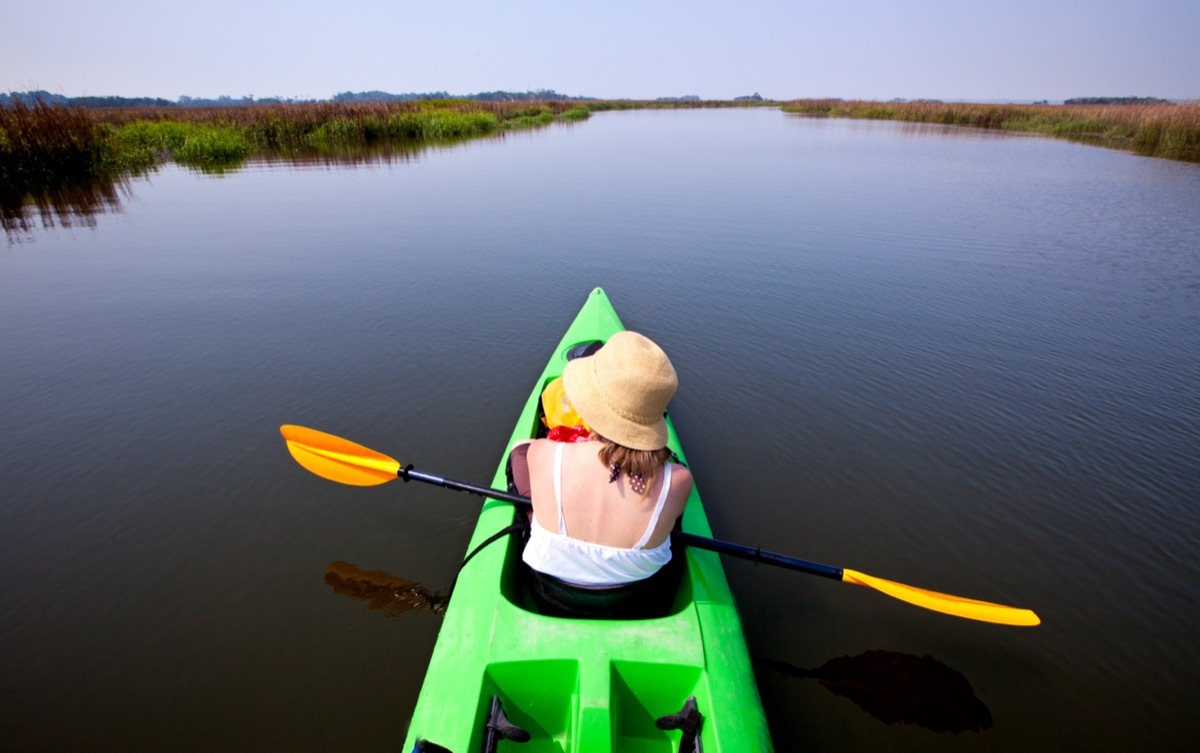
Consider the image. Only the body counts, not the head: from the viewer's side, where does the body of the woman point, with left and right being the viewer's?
facing away from the viewer

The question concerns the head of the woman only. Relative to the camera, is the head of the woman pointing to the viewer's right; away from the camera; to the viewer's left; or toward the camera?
away from the camera

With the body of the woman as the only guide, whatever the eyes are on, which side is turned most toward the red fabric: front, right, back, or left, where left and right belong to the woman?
front

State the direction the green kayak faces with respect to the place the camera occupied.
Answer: facing away from the viewer
